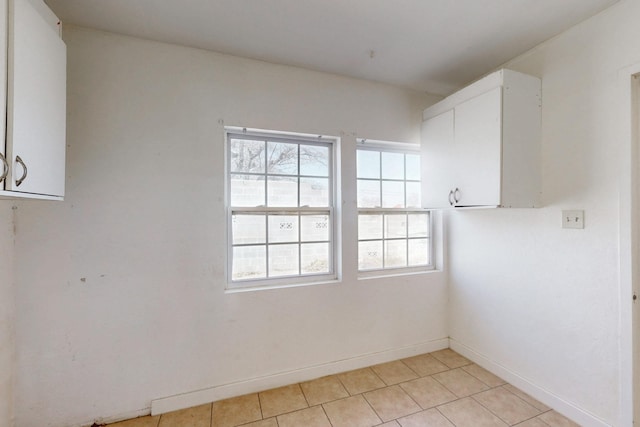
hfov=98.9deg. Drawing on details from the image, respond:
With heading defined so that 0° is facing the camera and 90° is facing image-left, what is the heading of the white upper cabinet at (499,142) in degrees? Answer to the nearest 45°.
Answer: approximately 45°

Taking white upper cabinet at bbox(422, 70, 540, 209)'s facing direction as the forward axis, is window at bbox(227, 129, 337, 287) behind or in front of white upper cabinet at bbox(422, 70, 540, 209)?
in front

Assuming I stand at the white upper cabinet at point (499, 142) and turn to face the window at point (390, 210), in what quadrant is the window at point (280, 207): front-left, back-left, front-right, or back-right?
front-left
